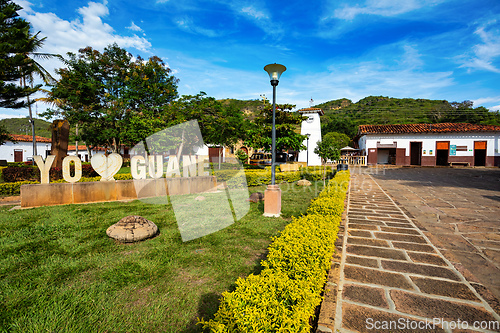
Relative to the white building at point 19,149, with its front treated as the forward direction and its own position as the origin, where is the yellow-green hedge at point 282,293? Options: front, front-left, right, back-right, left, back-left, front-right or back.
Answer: front

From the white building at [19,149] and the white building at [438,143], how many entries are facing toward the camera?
2

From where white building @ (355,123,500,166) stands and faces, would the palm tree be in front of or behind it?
in front

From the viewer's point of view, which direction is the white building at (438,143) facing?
toward the camera

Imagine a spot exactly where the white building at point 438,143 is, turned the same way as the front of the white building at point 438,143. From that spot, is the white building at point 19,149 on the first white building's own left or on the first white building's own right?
on the first white building's own right

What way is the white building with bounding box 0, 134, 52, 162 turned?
toward the camera

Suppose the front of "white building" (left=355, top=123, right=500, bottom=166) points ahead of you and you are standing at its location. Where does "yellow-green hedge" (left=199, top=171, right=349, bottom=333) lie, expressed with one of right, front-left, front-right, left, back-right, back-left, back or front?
front

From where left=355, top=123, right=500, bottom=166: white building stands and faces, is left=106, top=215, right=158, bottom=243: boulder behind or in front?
in front

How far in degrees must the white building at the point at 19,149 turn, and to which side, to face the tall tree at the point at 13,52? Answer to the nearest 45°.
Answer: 0° — it already faces it

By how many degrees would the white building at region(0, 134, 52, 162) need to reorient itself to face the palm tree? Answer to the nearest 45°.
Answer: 0° — it already faces it

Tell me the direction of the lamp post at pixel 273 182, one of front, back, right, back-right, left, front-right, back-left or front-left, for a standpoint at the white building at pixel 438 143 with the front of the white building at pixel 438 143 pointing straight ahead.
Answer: front

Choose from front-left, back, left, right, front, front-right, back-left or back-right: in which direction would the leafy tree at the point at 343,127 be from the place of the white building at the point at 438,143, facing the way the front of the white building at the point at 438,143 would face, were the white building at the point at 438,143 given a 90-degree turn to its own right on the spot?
front-right

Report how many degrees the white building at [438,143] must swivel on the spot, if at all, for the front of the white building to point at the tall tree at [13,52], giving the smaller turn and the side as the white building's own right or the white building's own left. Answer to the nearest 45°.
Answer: approximately 45° to the white building's own right

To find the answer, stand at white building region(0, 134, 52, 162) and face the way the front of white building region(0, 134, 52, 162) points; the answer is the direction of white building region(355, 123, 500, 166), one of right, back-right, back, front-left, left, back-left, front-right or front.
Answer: front-left

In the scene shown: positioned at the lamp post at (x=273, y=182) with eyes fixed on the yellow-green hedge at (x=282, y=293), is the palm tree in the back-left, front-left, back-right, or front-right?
back-right
